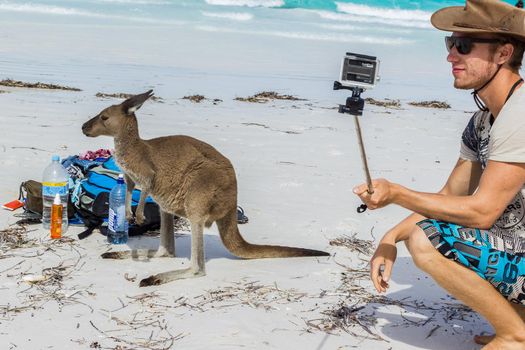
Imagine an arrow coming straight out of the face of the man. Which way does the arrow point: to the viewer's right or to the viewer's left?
to the viewer's left

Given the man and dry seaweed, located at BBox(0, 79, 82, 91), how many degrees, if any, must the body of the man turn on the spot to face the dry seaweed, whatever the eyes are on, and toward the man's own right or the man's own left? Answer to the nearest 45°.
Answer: approximately 45° to the man's own right

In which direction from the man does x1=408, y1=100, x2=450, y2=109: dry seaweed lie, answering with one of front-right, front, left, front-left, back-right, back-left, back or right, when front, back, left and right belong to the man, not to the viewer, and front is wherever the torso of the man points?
right

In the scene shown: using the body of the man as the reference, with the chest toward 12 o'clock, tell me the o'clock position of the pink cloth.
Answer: The pink cloth is roughly at 1 o'clock from the man.

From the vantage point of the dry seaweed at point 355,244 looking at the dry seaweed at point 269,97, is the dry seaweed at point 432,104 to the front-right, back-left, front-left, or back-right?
front-right

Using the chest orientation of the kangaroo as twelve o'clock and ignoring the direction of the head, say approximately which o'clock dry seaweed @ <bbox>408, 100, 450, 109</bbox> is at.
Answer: The dry seaweed is roughly at 4 o'clock from the kangaroo.

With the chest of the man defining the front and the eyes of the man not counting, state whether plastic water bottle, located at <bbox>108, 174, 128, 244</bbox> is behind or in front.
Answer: in front

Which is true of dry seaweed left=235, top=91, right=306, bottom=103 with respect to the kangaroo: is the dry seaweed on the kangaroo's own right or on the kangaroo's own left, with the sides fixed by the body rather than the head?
on the kangaroo's own right

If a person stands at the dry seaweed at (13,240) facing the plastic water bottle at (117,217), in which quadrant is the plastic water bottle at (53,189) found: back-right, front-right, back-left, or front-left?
front-left

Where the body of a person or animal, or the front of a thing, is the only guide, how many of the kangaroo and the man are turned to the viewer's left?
2

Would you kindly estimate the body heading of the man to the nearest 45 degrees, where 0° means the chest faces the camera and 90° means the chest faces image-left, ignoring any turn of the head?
approximately 90°

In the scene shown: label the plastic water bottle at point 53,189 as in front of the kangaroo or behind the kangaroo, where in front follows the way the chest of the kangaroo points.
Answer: in front

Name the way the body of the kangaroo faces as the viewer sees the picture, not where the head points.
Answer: to the viewer's left

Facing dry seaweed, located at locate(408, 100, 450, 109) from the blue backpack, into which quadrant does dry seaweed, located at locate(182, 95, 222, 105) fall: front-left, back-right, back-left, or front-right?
front-left
